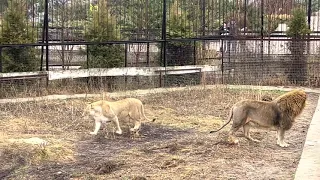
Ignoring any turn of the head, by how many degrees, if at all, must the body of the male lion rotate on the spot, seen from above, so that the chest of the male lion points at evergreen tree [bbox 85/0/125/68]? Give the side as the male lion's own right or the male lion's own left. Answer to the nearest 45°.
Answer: approximately 135° to the male lion's own left

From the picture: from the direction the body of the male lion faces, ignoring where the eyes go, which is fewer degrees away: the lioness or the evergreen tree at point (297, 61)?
the evergreen tree

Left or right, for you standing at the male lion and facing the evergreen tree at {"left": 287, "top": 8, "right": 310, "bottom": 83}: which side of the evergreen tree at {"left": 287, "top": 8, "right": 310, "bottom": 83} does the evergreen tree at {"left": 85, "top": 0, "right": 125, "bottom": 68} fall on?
left

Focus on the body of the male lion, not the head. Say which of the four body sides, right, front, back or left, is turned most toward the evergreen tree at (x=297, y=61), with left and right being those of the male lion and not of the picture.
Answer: left

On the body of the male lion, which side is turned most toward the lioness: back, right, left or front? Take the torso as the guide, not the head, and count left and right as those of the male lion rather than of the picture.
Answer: back

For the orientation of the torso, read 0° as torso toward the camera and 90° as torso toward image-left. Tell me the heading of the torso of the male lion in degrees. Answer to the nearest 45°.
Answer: approximately 270°
